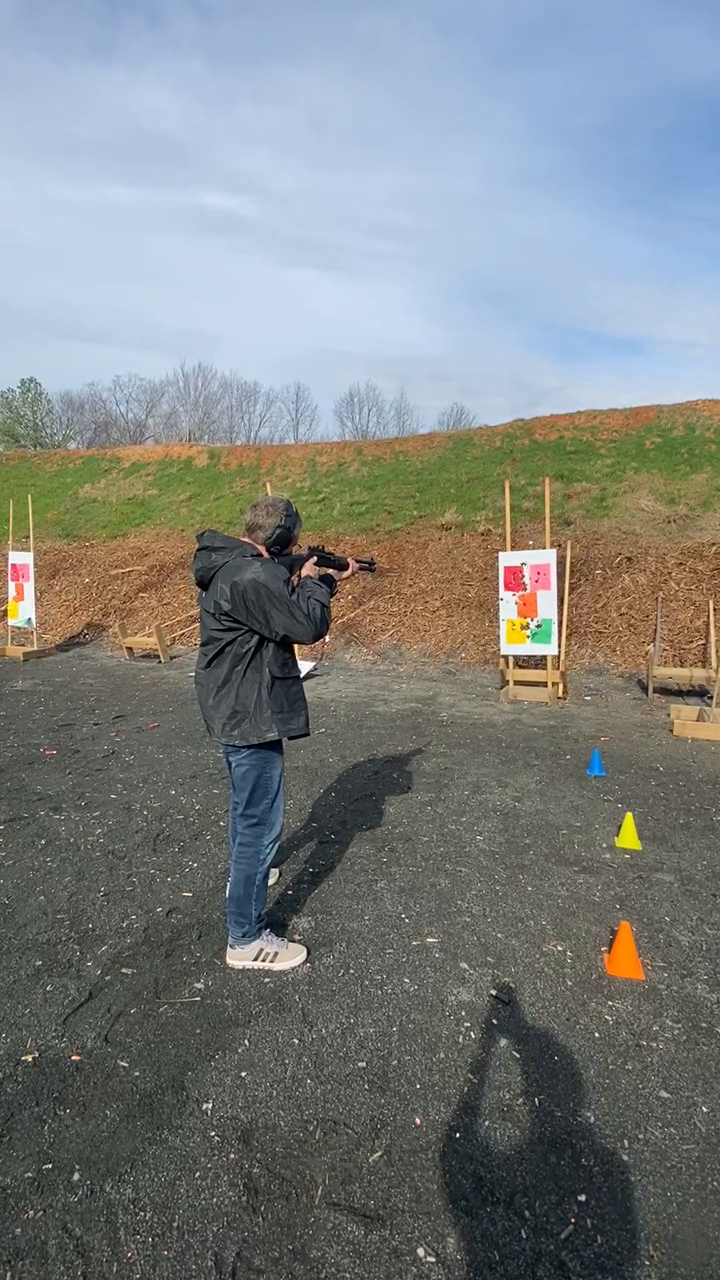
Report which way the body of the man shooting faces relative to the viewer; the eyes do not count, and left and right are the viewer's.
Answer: facing away from the viewer and to the right of the viewer

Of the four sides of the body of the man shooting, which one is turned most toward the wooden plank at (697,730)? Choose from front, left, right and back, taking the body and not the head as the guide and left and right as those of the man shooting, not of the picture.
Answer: front

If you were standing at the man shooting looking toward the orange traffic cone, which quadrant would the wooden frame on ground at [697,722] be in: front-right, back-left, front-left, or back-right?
front-left

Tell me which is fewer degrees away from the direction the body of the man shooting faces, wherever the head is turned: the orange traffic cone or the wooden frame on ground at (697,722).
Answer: the wooden frame on ground

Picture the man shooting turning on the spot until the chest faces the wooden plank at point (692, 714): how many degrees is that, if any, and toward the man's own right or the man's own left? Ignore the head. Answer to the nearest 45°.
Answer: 0° — they already face it

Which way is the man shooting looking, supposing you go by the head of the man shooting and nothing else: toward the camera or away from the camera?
away from the camera

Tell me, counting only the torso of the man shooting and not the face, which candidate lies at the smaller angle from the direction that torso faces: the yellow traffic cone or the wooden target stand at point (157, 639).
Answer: the yellow traffic cone

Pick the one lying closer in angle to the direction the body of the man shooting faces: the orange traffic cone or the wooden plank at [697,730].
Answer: the wooden plank

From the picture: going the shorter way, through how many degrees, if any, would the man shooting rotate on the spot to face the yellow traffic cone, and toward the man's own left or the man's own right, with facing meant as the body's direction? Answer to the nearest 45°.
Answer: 0° — they already face it

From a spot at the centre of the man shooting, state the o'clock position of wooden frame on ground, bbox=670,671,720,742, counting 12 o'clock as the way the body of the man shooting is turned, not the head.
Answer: The wooden frame on ground is roughly at 12 o'clock from the man shooting.

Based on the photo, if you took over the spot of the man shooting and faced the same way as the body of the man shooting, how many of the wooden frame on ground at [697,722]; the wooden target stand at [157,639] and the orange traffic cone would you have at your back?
0

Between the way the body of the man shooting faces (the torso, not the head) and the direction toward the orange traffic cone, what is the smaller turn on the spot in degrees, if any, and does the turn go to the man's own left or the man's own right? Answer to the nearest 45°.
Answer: approximately 45° to the man's own right
